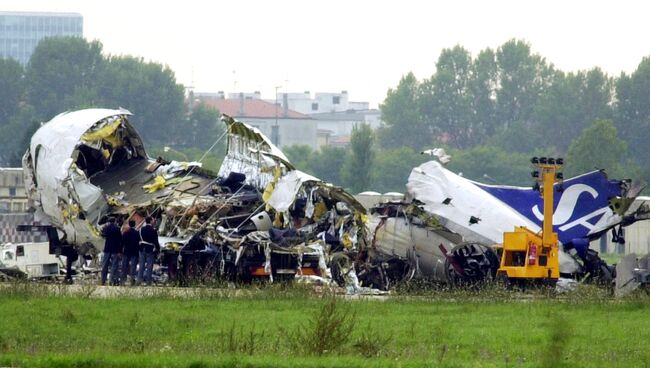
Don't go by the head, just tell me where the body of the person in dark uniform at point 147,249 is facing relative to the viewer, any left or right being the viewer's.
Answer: facing away from the viewer

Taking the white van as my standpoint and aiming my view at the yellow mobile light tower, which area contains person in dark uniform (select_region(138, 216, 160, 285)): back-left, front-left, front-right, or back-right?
front-right

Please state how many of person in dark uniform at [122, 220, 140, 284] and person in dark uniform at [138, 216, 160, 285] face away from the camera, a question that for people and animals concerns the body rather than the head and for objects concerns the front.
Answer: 2

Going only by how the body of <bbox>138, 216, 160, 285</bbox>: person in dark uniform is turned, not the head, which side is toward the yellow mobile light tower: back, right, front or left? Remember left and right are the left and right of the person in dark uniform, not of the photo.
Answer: right

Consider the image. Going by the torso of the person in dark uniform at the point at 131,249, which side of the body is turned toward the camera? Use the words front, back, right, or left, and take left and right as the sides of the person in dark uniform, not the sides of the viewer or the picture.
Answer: back

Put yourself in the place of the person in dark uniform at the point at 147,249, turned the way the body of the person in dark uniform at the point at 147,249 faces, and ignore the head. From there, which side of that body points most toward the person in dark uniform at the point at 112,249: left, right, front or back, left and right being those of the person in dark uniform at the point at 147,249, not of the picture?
left

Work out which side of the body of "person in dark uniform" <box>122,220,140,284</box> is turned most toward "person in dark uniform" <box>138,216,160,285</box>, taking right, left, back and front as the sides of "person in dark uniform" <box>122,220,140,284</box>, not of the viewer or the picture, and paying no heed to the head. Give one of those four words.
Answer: right

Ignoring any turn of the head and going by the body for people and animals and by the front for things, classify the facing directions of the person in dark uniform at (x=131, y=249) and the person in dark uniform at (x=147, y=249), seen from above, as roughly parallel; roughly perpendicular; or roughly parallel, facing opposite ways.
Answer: roughly parallel
